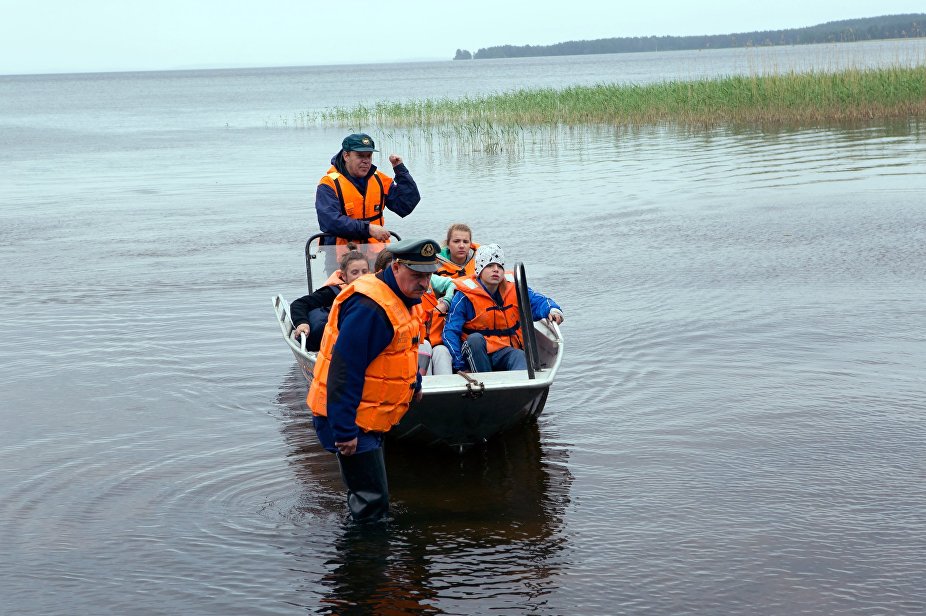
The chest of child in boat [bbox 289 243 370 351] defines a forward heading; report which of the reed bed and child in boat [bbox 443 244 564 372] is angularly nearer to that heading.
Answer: the child in boat

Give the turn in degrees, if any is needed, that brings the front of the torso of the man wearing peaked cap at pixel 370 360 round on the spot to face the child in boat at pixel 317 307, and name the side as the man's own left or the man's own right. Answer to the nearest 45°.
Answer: approximately 135° to the man's own left

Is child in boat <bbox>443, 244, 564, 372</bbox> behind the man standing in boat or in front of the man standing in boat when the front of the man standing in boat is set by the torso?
in front

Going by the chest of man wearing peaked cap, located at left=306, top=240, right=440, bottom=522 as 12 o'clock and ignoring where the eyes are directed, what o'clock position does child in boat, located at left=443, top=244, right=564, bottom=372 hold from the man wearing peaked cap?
The child in boat is roughly at 8 o'clock from the man wearing peaked cap.

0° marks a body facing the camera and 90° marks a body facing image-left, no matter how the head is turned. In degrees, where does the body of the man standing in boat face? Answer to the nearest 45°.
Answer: approximately 315°

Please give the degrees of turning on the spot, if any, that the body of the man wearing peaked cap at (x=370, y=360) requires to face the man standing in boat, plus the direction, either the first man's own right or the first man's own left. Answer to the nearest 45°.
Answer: approximately 135° to the first man's own left

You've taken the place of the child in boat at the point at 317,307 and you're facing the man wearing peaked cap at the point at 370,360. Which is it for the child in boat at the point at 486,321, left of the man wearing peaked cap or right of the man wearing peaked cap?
left

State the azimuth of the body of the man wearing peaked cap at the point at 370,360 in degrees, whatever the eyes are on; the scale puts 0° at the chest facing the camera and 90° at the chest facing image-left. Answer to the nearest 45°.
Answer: approximately 315°
